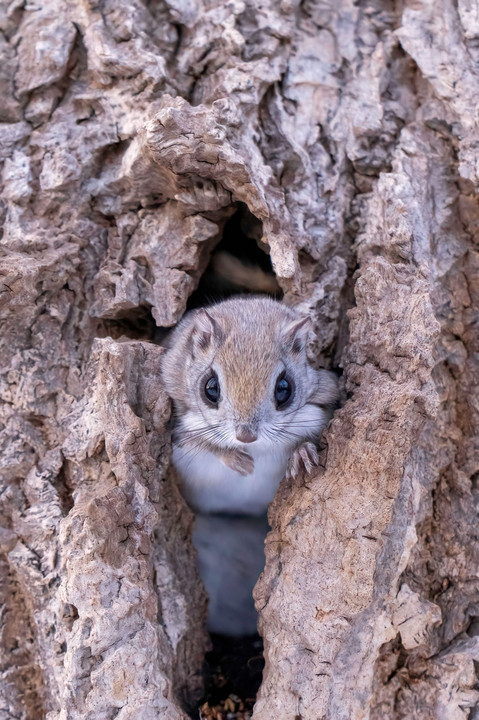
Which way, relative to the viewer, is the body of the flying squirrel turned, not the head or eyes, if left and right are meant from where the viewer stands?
facing the viewer
